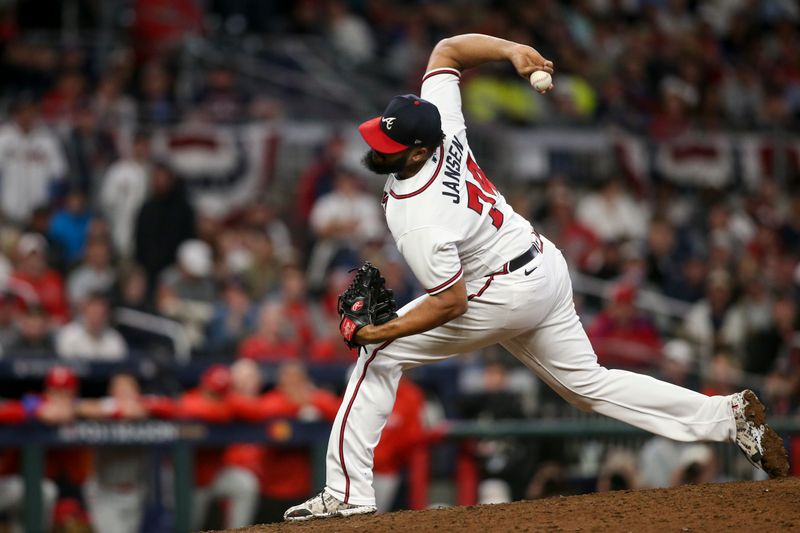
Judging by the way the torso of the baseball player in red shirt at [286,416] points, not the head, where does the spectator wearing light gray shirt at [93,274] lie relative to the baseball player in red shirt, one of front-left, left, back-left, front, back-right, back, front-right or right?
back-right

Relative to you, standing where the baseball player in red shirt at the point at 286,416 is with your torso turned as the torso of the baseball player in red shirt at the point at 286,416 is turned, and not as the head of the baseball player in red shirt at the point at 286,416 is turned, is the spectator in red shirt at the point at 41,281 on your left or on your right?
on your right

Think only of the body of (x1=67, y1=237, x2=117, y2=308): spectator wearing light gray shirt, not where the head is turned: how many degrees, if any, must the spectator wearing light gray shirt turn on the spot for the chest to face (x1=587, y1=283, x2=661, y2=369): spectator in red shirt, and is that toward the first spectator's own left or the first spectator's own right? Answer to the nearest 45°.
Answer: approximately 90° to the first spectator's own left

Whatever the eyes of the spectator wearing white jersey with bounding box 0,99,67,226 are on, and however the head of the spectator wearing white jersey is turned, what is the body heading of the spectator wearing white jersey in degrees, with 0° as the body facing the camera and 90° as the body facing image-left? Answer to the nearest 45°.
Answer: approximately 0°

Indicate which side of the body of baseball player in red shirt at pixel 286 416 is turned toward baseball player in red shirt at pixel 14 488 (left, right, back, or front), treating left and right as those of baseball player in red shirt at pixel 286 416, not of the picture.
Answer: right

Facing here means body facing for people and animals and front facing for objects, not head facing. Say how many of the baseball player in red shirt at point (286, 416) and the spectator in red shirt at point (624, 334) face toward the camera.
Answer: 2

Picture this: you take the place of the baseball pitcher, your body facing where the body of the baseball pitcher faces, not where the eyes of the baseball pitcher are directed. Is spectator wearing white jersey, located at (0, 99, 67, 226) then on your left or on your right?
on your right

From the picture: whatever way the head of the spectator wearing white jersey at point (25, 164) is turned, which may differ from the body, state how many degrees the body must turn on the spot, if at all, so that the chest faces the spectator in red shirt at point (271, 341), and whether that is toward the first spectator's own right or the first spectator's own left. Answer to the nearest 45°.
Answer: approximately 45° to the first spectator's own left

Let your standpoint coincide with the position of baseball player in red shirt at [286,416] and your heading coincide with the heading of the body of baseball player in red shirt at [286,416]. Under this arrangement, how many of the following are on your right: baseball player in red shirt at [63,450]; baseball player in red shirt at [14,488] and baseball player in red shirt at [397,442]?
2

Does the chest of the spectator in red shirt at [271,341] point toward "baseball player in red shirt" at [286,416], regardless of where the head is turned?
yes
